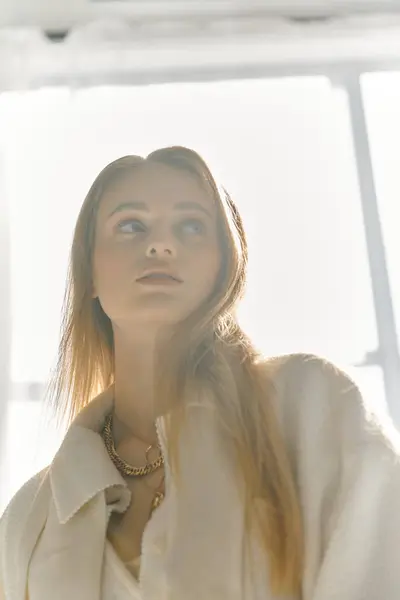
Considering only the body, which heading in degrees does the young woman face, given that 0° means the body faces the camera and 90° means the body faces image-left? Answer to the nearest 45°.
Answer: approximately 45°
